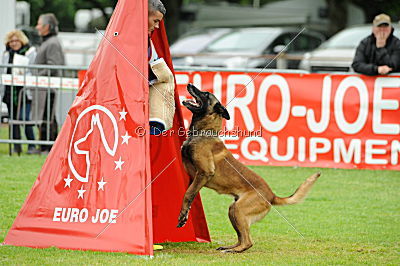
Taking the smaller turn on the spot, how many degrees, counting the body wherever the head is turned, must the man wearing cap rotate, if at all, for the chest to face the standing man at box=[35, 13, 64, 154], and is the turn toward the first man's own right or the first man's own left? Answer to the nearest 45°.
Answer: approximately 90° to the first man's own right

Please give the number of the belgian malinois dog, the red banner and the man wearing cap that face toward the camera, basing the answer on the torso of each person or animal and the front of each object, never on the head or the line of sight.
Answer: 2

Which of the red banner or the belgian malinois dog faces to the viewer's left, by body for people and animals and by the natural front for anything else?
the belgian malinois dog

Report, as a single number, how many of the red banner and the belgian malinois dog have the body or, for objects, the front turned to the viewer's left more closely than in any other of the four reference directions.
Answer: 1

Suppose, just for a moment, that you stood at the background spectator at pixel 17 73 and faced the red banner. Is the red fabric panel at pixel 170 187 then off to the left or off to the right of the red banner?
right

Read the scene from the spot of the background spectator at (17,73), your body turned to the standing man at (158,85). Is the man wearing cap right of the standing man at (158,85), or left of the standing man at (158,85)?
left

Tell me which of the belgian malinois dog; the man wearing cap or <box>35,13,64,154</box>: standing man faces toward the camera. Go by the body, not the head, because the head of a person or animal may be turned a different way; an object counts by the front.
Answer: the man wearing cap

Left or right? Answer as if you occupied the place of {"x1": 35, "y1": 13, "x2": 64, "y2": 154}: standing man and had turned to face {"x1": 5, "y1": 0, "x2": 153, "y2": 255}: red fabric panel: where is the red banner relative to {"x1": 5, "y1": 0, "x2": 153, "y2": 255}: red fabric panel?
left

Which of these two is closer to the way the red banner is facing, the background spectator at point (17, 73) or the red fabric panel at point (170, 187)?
the red fabric panel

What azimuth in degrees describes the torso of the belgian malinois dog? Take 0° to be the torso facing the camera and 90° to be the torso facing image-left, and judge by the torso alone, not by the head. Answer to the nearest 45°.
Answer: approximately 90°

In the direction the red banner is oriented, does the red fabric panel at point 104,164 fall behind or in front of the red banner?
in front

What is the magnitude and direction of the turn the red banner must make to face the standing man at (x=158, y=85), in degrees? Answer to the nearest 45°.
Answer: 0° — it already faces them
